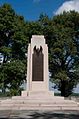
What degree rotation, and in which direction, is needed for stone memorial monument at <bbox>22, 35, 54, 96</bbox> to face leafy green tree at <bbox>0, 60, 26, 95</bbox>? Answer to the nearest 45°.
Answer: approximately 180°

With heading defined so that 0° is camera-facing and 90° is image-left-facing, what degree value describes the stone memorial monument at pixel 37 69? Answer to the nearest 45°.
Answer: approximately 0°
